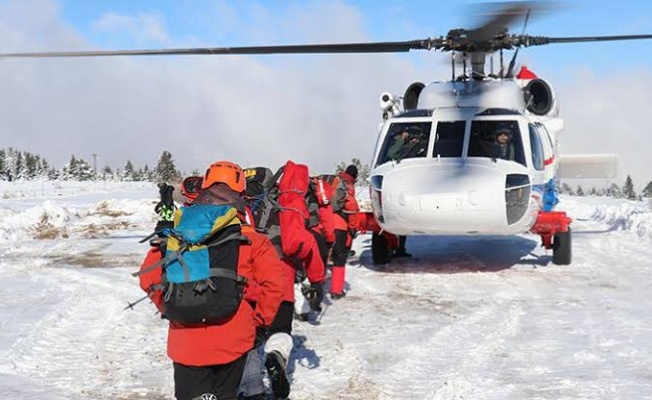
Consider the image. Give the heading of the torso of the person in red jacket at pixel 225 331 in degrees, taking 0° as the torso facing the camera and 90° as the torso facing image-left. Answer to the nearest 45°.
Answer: approximately 180°

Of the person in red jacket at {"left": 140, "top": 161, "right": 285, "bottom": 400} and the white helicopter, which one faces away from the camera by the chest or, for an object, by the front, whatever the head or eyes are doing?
the person in red jacket

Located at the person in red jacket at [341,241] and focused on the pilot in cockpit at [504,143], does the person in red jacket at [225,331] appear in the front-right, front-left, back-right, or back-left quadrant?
back-right

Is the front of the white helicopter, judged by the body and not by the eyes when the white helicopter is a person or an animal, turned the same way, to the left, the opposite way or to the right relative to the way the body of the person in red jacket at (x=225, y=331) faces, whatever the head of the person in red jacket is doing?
the opposite way

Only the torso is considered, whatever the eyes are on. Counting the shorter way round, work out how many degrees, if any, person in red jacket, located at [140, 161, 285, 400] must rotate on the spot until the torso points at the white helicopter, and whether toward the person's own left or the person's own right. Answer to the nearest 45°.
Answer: approximately 45° to the person's own right

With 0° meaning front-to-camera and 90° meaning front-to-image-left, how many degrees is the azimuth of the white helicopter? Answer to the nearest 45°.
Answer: approximately 0°

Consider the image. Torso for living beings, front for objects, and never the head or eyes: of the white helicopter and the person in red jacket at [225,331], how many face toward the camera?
1
